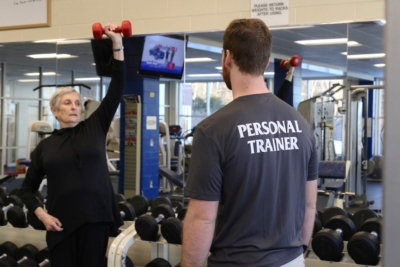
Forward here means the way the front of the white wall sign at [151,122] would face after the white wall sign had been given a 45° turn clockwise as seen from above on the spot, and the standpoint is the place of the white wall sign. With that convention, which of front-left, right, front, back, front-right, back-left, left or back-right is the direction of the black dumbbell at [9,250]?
front

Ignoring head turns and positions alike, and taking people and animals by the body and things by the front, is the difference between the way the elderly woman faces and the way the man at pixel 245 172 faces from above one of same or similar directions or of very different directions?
very different directions

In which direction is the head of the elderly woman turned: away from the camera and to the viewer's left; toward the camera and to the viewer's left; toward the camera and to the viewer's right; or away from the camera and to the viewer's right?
toward the camera and to the viewer's right

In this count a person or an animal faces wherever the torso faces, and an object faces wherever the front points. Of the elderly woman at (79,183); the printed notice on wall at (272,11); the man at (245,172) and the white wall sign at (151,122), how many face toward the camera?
3

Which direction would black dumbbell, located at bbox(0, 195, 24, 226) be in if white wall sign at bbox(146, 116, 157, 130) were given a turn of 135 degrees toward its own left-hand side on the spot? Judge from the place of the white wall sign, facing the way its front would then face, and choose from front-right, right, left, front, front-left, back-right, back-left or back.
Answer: back

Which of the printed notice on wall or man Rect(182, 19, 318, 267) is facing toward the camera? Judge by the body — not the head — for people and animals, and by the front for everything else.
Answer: the printed notice on wall

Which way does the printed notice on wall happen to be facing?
toward the camera

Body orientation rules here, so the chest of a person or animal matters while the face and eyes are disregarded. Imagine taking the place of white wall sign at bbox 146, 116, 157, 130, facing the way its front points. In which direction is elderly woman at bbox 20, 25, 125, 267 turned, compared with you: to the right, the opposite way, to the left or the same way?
the same way

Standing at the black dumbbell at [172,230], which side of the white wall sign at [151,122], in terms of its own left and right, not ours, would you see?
front

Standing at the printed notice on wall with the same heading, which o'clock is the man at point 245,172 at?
The man is roughly at 12 o'clock from the printed notice on wall.

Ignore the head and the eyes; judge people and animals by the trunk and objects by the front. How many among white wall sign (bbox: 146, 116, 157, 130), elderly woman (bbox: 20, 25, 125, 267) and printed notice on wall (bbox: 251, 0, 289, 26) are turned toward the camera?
3

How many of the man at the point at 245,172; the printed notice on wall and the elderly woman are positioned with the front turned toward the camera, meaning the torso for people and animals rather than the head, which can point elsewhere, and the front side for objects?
2

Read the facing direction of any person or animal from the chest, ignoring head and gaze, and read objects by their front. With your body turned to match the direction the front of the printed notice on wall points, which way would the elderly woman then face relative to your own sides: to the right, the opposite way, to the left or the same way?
the same way
